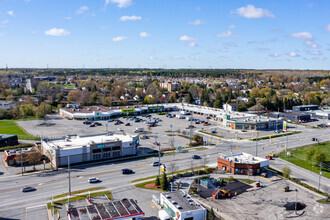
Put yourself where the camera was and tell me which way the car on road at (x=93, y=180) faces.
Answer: facing to the right of the viewer

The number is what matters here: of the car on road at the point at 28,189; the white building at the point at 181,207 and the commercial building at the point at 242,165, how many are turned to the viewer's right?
1

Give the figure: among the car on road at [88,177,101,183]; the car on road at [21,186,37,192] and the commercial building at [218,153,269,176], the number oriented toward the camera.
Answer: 1

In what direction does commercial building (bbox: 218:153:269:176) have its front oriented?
toward the camera

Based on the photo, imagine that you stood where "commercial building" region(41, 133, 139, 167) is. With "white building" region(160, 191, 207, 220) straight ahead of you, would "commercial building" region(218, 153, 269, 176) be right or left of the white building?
left

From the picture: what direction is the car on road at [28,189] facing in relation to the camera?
to the viewer's right

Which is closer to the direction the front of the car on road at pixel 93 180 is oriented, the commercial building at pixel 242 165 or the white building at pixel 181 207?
the commercial building

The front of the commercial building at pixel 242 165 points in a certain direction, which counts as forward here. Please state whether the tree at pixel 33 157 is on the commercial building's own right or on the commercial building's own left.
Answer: on the commercial building's own right

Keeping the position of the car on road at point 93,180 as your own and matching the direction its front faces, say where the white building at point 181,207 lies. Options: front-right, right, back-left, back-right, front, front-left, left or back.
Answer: front-right
